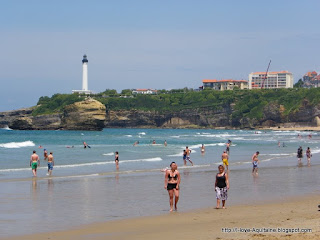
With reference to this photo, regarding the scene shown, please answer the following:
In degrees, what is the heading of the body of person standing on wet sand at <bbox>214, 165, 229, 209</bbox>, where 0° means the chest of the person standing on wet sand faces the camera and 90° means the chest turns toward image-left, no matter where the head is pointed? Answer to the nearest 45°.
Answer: approximately 0°
